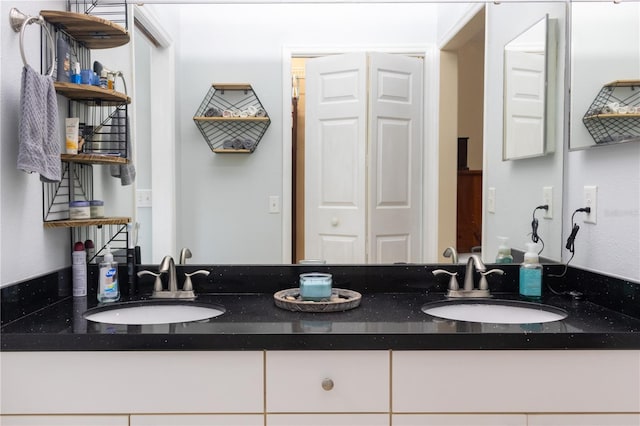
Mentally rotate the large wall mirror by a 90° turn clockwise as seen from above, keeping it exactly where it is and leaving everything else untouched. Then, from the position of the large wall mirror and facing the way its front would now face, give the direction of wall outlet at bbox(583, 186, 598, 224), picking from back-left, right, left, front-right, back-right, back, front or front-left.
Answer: back

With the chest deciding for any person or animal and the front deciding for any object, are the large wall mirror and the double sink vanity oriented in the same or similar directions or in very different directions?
same or similar directions

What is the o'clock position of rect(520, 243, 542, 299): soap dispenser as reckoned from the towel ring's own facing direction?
The soap dispenser is roughly at 11 o'clock from the towel ring.

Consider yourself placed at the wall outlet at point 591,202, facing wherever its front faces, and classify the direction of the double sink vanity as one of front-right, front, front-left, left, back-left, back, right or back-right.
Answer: front

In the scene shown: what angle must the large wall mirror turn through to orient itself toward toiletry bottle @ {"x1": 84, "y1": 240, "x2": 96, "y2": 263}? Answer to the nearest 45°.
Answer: approximately 90° to its right

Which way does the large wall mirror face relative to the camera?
toward the camera

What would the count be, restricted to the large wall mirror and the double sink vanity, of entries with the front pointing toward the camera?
2

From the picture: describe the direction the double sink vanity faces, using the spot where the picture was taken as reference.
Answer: facing the viewer

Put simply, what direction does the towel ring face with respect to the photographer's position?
facing the viewer and to the right of the viewer

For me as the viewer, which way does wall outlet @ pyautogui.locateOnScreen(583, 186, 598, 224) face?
facing the viewer and to the left of the viewer
